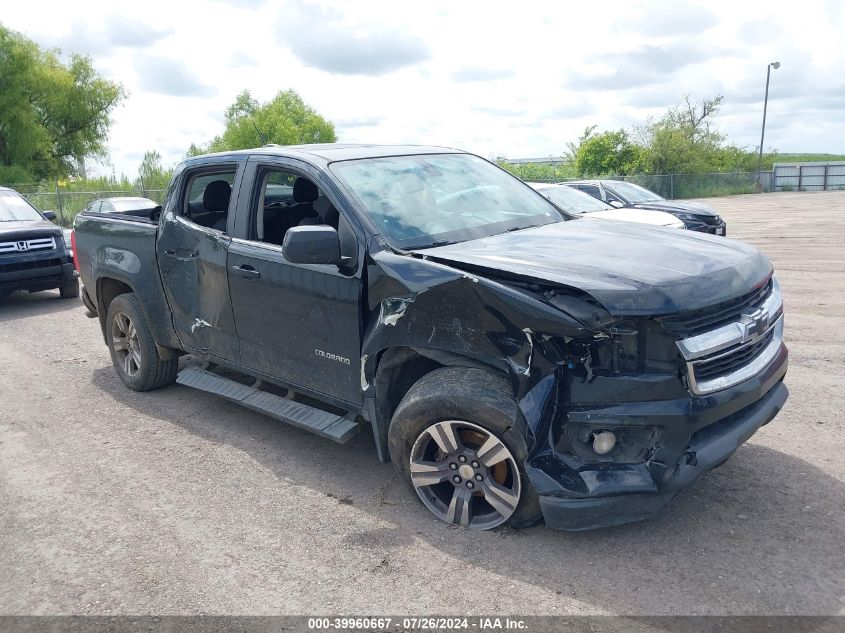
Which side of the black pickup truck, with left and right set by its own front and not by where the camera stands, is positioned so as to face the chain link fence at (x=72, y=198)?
back

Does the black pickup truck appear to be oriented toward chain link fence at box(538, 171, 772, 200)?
no

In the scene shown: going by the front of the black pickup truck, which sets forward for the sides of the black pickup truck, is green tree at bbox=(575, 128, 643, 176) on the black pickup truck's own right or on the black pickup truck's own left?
on the black pickup truck's own left

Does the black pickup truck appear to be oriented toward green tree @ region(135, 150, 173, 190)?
no

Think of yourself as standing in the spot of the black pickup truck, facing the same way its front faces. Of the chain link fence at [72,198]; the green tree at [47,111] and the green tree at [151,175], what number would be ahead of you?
0

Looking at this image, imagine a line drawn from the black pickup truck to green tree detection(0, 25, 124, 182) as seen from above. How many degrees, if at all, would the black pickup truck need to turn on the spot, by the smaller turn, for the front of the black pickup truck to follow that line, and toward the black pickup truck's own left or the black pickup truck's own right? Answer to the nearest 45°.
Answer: approximately 180°

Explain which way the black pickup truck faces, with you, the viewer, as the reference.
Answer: facing the viewer and to the right of the viewer

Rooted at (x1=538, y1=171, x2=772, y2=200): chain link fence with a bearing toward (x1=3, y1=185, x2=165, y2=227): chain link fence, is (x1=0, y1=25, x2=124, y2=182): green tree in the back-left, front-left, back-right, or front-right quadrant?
front-right

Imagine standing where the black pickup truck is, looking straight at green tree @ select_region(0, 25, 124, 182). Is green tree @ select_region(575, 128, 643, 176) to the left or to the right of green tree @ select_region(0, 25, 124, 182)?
right

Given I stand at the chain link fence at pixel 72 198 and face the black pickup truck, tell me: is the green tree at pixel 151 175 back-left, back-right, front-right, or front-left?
back-left
